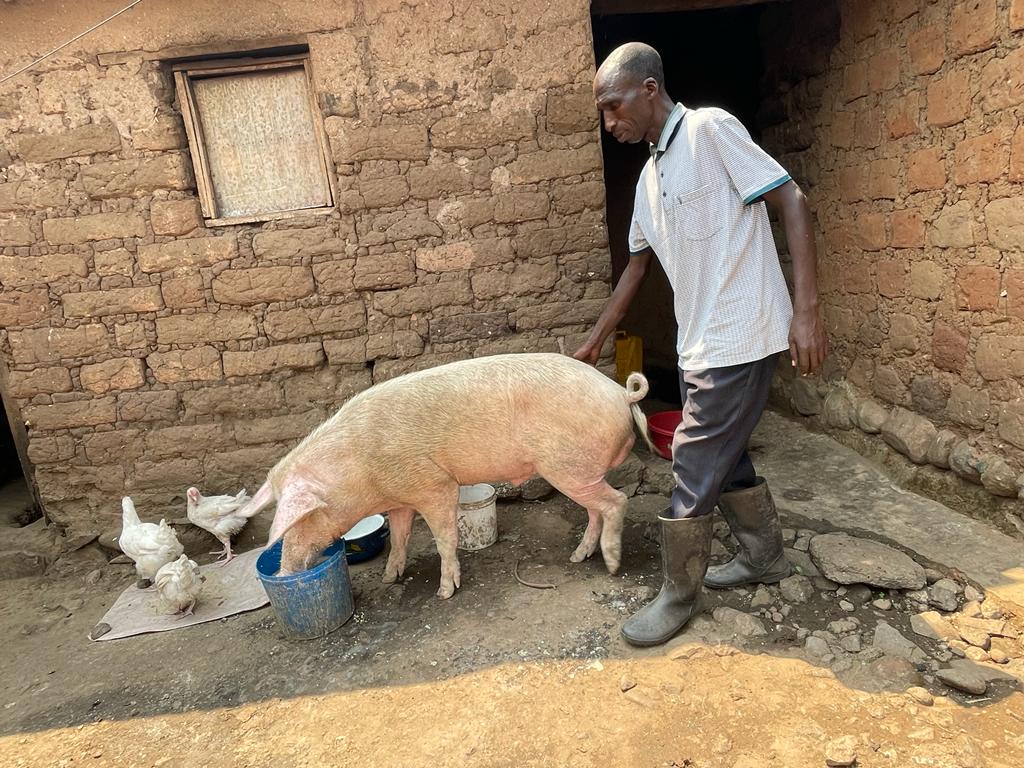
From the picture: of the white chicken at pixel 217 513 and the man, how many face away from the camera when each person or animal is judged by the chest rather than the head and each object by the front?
0

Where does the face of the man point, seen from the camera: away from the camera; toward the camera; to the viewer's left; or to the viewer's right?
to the viewer's left

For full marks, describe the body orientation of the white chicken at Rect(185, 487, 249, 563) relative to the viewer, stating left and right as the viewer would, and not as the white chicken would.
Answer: facing to the left of the viewer

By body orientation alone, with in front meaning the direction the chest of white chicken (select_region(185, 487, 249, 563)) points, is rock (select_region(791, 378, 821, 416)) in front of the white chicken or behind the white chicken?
behind

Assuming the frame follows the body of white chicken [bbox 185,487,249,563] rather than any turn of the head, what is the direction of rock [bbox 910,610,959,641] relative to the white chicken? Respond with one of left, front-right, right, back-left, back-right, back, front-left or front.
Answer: back-left

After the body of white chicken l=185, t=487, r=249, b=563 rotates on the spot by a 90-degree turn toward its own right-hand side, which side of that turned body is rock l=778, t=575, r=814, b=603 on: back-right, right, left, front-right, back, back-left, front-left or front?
back-right

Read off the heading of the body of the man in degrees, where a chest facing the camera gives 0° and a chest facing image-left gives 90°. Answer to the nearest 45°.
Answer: approximately 45°
